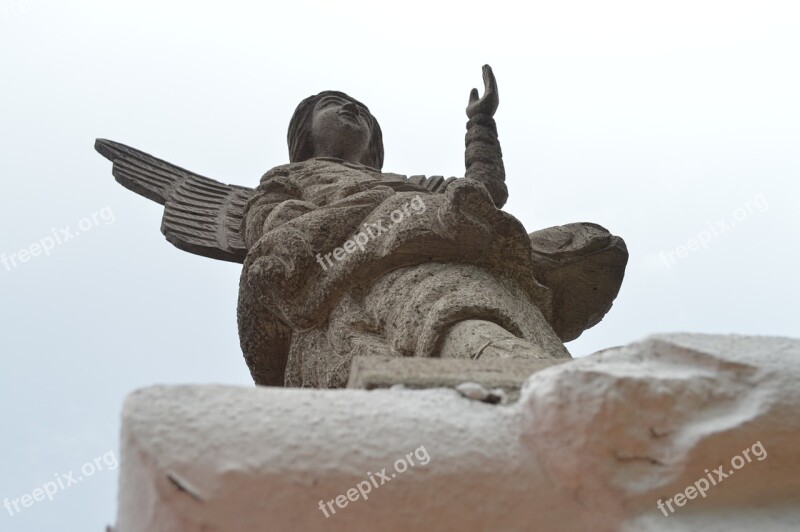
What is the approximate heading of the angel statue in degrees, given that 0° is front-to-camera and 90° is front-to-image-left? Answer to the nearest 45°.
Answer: approximately 315°
